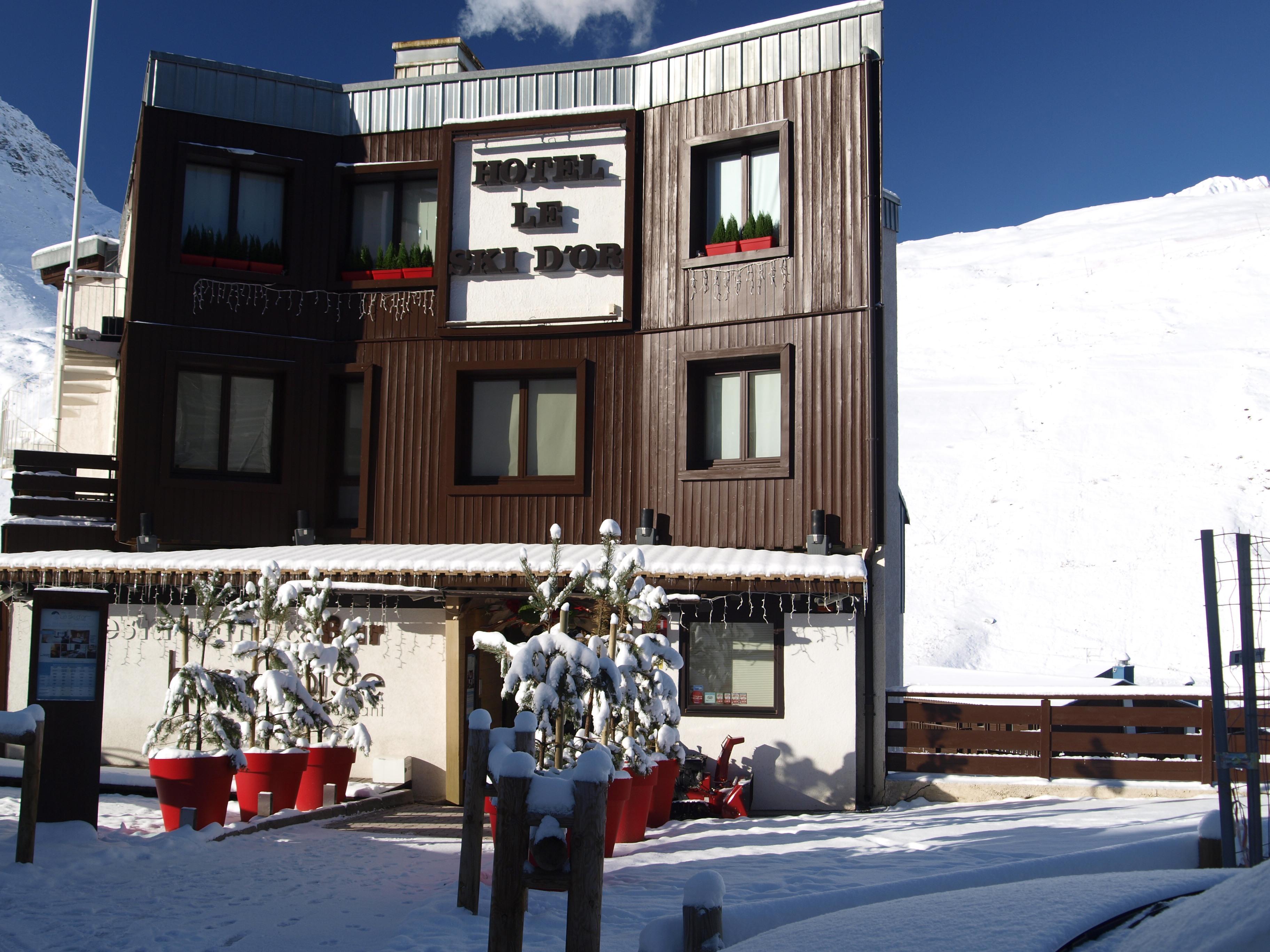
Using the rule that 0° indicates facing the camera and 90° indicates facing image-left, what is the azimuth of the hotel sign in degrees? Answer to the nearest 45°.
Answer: approximately 0°

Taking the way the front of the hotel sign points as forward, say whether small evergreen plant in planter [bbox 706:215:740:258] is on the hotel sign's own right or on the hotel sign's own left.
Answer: on the hotel sign's own left

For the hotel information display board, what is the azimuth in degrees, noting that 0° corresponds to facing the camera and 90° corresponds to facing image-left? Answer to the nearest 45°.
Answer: approximately 0°

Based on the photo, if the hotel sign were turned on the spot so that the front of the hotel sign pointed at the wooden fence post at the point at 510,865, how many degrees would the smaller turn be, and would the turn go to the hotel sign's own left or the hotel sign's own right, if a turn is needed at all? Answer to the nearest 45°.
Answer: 0° — it already faces it
